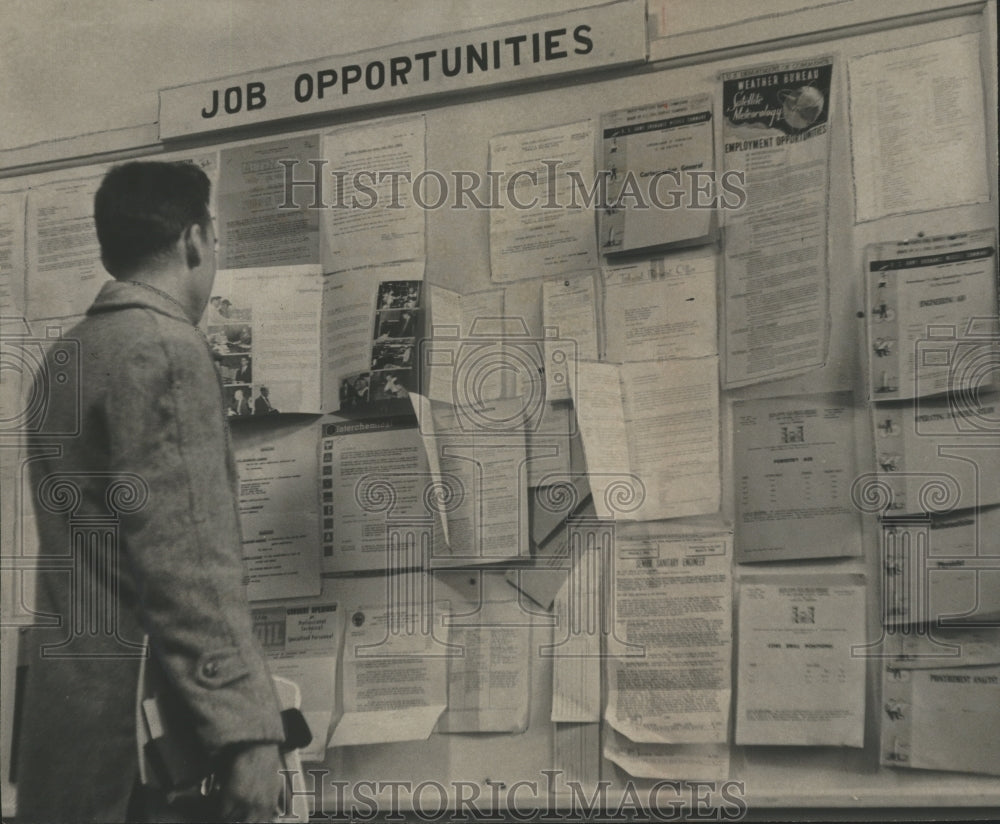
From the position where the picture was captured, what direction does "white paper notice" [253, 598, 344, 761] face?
facing the viewer

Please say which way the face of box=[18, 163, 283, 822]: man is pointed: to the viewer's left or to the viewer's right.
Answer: to the viewer's right

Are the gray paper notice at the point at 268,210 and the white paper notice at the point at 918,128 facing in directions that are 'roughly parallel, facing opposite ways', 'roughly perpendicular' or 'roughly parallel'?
roughly parallel

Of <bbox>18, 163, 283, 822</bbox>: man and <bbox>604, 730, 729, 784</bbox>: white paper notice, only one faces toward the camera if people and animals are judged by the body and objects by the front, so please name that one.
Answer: the white paper notice

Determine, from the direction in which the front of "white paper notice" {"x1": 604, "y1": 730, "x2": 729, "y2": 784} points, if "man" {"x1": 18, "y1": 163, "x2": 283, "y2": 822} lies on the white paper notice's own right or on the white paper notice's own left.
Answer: on the white paper notice's own right

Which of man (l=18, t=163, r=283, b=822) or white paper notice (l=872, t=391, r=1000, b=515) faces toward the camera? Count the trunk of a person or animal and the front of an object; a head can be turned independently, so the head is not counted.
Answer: the white paper notice

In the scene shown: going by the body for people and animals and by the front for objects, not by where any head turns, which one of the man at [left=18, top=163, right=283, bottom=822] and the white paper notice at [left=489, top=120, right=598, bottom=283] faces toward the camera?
the white paper notice

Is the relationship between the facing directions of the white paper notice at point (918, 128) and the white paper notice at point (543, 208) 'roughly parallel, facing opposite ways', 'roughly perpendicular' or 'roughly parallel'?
roughly parallel

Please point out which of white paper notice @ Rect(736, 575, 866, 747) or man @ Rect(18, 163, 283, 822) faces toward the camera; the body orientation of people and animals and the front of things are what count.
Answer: the white paper notice

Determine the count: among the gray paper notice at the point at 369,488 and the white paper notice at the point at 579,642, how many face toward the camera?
2

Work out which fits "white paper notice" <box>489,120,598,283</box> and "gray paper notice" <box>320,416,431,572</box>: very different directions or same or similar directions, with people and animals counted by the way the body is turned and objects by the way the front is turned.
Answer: same or similar directions

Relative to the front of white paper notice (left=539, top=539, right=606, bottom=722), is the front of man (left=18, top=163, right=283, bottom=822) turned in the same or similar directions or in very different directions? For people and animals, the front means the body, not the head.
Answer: very different directions

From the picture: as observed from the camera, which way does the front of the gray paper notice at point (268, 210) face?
facing the viewer and to the left of the viewer

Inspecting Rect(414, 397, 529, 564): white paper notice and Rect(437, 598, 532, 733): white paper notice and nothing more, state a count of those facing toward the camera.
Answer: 2

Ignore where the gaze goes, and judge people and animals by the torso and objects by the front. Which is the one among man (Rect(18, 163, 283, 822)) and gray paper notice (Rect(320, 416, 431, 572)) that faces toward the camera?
the gray paper notice

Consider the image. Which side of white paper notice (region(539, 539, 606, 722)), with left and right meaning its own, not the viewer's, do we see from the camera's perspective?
front

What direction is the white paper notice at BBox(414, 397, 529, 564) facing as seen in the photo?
toward the camera
